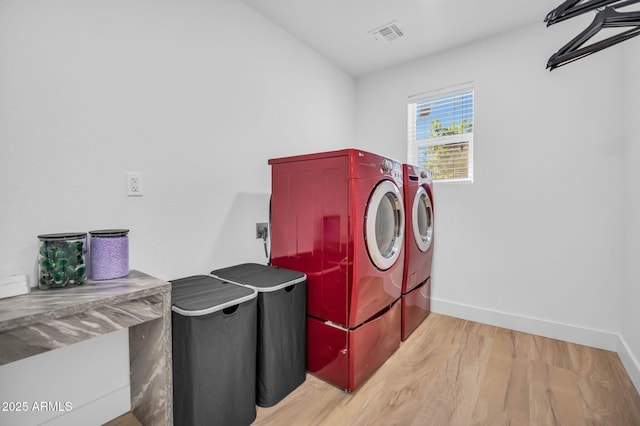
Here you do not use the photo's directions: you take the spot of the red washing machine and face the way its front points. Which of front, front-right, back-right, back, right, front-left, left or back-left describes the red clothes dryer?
left

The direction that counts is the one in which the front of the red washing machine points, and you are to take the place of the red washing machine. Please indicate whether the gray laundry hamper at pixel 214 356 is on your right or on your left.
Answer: on your right

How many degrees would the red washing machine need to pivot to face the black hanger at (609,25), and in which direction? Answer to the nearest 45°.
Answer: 0° — it already faces it

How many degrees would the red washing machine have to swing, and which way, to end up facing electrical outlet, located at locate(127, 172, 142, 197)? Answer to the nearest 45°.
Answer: approximately 135° to its right

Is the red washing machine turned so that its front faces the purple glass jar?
no

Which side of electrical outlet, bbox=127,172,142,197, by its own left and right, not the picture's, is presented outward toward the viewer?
front

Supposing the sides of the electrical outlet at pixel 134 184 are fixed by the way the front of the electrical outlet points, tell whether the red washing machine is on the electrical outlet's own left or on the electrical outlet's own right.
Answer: on the electrical outlet's own left

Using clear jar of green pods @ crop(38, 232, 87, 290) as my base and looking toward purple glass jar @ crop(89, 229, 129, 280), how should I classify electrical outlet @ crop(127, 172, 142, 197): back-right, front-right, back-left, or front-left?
front-left

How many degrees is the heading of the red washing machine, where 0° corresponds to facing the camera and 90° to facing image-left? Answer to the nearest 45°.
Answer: approximately 315°

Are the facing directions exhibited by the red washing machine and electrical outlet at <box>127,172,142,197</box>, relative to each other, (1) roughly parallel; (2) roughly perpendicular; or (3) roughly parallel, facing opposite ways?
roughly parallel

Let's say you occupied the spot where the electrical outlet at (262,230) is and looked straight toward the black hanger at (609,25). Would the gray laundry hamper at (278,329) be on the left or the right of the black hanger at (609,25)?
right

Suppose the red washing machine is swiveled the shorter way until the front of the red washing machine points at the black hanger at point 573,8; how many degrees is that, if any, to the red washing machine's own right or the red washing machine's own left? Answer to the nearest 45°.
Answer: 0° — it already faces it

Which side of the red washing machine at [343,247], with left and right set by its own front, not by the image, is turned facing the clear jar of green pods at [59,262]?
right

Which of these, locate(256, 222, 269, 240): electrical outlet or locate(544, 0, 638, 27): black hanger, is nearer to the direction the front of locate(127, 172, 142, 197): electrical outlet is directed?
the black hanger

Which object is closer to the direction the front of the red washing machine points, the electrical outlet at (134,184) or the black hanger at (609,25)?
the black hanger

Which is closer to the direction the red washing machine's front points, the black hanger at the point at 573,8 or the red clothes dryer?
the black hanger
